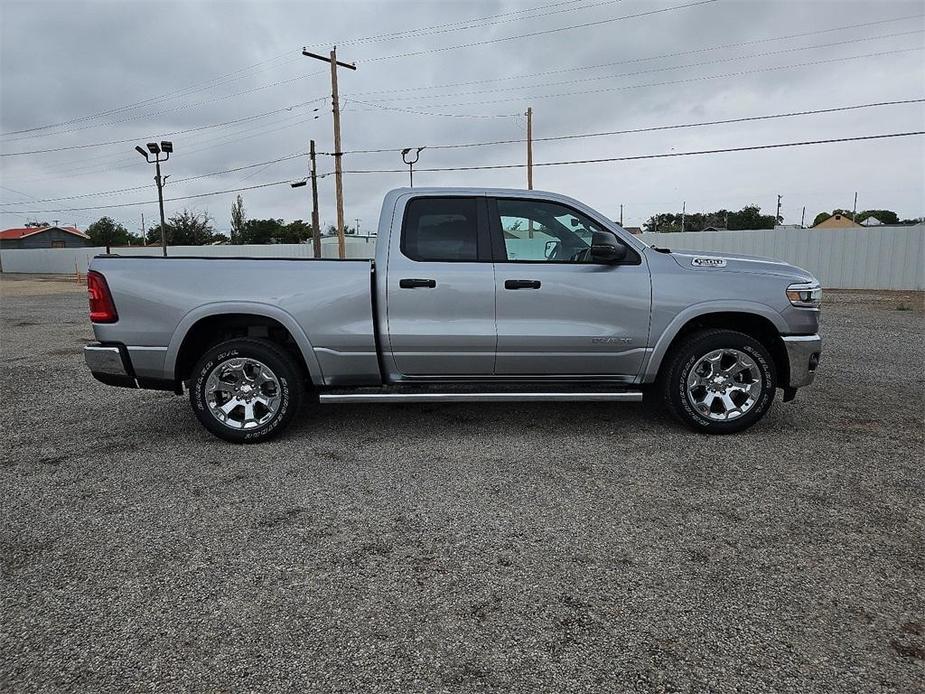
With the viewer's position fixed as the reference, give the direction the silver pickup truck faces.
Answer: facing to the right of the viewer

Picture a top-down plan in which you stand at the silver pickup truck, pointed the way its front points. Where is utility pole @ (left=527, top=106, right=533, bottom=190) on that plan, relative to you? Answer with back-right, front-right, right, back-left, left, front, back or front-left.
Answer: left

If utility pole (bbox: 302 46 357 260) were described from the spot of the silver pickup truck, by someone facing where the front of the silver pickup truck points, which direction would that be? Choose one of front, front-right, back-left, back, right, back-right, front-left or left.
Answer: left

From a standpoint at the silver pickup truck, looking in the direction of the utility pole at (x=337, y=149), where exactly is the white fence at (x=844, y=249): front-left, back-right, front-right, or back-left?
front-right

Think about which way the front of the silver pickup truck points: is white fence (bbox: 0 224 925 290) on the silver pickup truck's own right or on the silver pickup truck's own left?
on the silver pickup truck's own left

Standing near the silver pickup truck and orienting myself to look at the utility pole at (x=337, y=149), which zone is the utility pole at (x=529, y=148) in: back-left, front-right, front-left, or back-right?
front-right

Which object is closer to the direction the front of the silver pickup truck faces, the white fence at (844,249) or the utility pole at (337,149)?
the white fence

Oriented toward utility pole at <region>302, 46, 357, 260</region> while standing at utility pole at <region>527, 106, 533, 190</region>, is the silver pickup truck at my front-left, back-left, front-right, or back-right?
front-left
